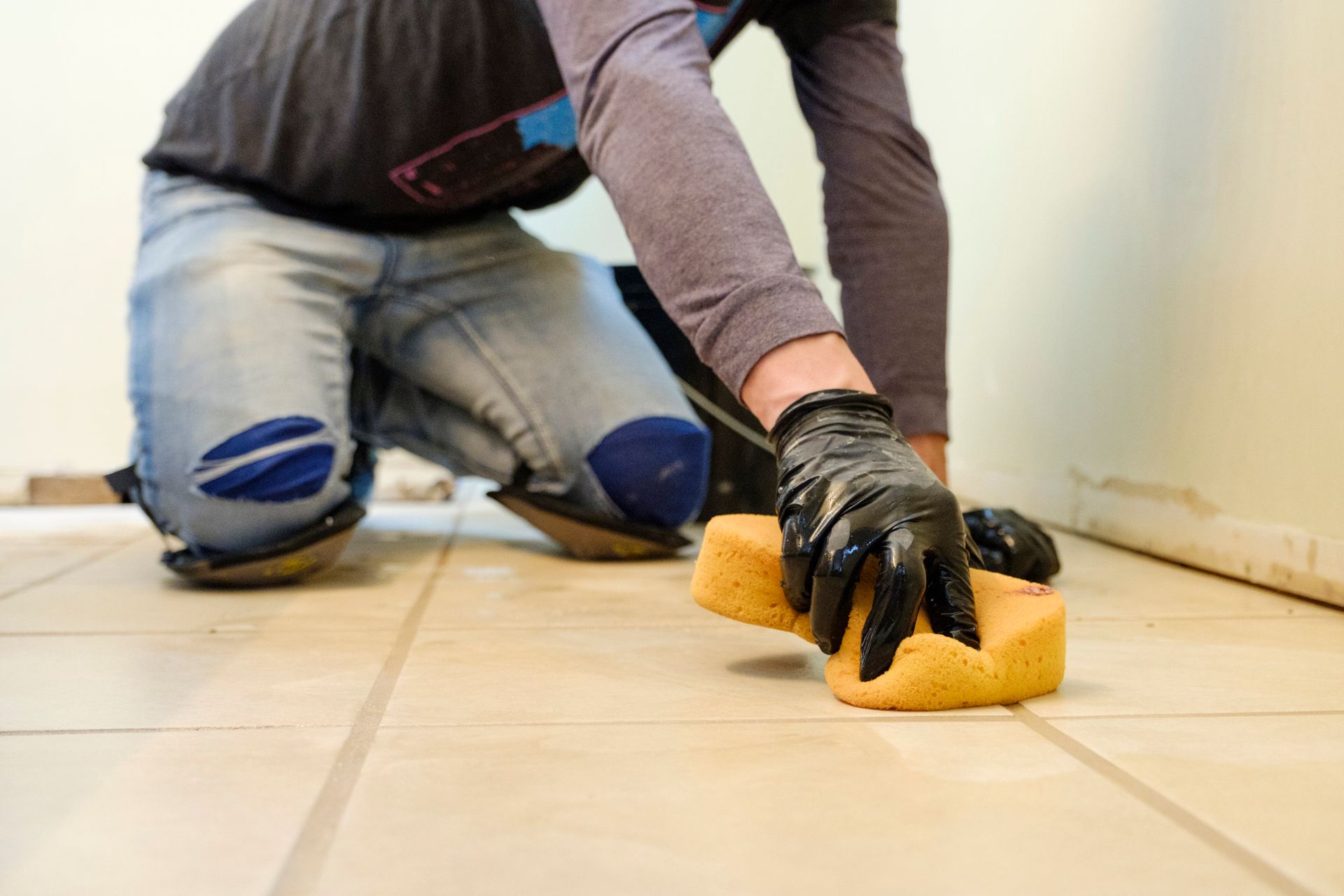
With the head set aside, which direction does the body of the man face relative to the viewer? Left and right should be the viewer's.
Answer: facing the viewer and to the right of the viewer
